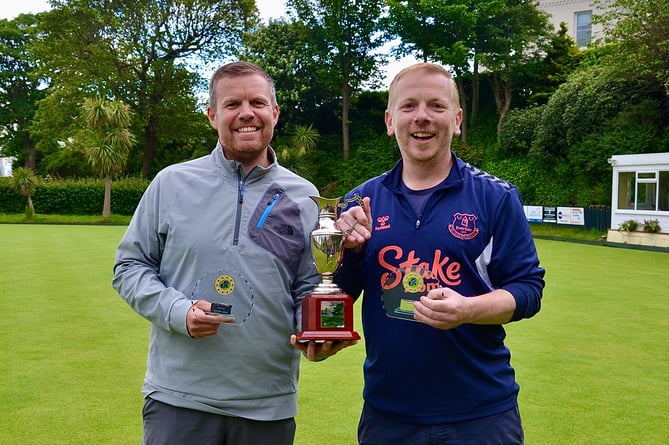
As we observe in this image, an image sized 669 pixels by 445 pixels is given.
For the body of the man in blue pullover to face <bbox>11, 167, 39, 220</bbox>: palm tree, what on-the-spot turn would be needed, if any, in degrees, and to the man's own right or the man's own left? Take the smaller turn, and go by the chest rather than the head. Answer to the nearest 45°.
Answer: approximately 135° to the man's own right

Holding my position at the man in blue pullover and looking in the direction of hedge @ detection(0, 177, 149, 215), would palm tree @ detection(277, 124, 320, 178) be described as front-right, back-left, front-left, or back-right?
front-right

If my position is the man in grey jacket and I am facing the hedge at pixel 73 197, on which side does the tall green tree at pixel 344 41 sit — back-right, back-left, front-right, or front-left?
front-right

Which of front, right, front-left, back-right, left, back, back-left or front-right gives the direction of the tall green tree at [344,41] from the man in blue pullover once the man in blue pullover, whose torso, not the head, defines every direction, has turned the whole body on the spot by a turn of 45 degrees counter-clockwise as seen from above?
back-left

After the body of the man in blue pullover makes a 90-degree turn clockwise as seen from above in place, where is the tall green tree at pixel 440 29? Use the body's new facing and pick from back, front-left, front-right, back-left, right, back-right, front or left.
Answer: right

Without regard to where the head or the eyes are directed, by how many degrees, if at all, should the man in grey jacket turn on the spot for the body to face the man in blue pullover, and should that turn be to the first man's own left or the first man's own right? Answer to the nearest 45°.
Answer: approximately 45° to the first man's own left

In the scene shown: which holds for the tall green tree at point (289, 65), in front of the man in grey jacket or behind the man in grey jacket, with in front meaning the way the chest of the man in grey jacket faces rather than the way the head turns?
behind

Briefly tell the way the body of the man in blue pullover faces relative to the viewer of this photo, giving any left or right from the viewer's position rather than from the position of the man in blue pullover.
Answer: facing the viewer

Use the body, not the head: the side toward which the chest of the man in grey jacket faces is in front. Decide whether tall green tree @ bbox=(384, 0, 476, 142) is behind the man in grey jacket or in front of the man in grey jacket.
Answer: behind

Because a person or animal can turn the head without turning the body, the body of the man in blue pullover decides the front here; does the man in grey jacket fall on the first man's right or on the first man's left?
on the first man's right

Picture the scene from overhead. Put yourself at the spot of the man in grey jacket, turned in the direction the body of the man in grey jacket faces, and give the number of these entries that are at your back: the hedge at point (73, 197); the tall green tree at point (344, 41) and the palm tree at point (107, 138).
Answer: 3

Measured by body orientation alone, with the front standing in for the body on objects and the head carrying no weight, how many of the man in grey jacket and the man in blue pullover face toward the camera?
2
